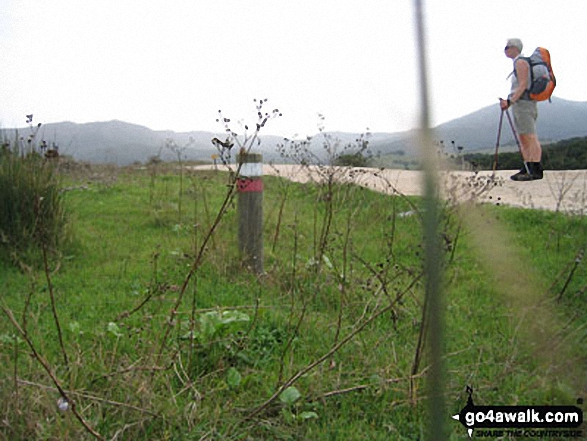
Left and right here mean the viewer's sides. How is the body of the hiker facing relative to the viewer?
facing to the left of the viewer

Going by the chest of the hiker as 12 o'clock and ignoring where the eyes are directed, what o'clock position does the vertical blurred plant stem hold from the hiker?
The vertical blurred plant stem is roughly at 9 o'clock from the hiker.

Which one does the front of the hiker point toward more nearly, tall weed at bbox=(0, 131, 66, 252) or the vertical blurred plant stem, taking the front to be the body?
the tall weed
